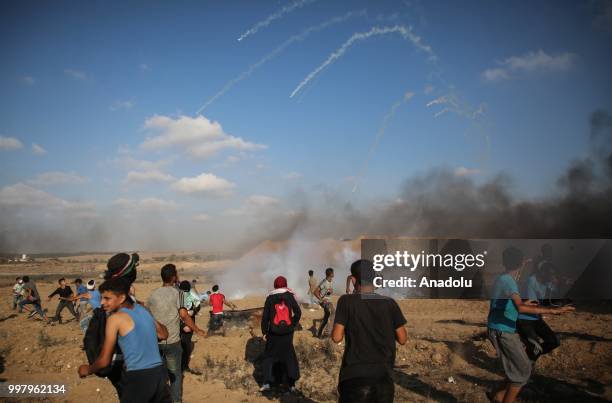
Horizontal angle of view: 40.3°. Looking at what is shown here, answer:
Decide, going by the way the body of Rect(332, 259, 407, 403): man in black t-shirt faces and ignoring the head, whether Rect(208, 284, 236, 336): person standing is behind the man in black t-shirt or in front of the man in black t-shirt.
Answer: in front

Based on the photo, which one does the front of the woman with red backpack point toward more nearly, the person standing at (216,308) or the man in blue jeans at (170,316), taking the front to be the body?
the person standing

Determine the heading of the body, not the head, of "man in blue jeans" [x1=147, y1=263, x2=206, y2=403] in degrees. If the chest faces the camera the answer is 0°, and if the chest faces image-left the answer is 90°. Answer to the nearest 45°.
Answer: approximately 225°

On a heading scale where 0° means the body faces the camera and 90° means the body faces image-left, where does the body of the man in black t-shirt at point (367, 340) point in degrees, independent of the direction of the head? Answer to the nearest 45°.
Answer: approximately 180°

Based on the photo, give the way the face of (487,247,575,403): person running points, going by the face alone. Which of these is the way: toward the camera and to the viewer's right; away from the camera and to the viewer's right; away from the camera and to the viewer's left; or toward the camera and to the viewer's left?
away from the camera and to the viewer's right

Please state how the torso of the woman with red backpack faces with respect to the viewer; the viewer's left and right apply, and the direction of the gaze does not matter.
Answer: facing away from the viewer

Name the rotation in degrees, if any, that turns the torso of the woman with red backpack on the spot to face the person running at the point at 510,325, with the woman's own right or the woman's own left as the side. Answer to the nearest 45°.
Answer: approximately 135° to the woman's own right
